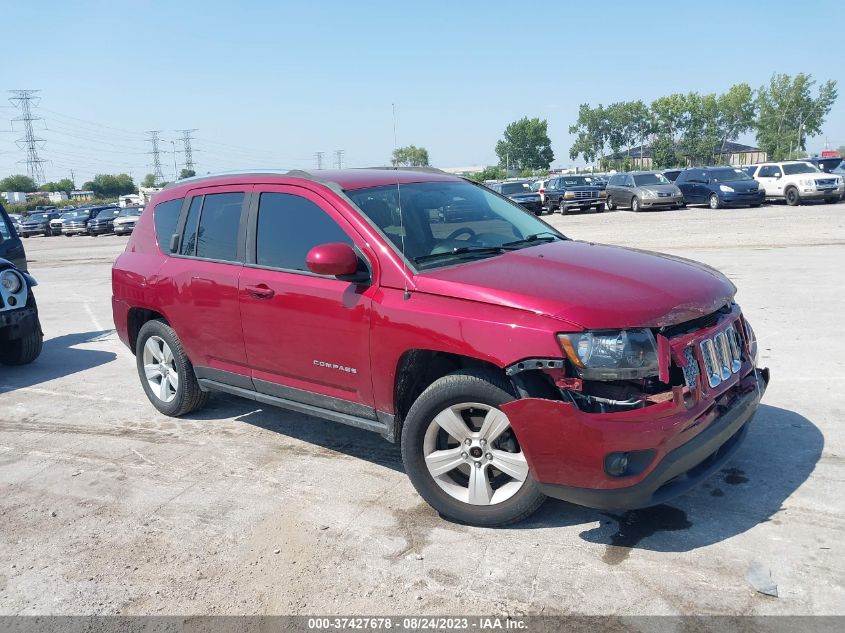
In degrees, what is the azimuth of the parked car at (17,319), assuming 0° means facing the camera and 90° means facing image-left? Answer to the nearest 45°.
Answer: approximately 315°

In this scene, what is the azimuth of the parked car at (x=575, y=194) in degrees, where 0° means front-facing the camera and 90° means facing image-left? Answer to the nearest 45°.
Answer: approximately 315°

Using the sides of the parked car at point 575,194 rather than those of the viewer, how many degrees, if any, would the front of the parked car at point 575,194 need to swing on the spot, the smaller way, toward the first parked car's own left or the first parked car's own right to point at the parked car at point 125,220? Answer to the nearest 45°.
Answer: approximately 135° to the first parked car's own right

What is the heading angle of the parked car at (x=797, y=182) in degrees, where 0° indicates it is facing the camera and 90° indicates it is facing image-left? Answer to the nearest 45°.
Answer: approximately 315°

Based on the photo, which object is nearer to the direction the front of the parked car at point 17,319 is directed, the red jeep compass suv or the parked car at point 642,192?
the red jeep compass suv

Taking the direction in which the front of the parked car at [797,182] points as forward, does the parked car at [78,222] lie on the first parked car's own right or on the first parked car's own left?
on the first parked car's own right

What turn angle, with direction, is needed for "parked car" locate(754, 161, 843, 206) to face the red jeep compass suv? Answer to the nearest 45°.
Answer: approximately 45° to its right

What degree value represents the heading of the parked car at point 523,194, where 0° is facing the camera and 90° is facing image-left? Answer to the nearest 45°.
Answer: approximately 315°

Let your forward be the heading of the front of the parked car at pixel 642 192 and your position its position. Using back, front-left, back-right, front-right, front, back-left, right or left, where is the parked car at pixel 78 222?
back-right
